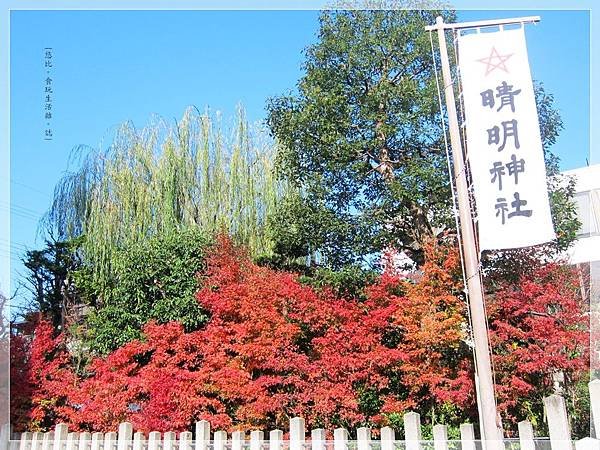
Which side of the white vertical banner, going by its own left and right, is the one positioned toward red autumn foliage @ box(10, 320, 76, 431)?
right

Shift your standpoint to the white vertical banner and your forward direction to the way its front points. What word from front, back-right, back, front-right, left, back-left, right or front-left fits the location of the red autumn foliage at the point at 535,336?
back

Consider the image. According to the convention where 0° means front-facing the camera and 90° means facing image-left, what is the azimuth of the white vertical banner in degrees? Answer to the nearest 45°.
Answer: approximately 0°

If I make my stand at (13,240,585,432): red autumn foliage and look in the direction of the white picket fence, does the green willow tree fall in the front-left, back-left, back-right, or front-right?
back-right

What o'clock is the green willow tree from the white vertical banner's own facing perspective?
The green willow tree is roughly at 4 o'clock from the white vertical banner.
